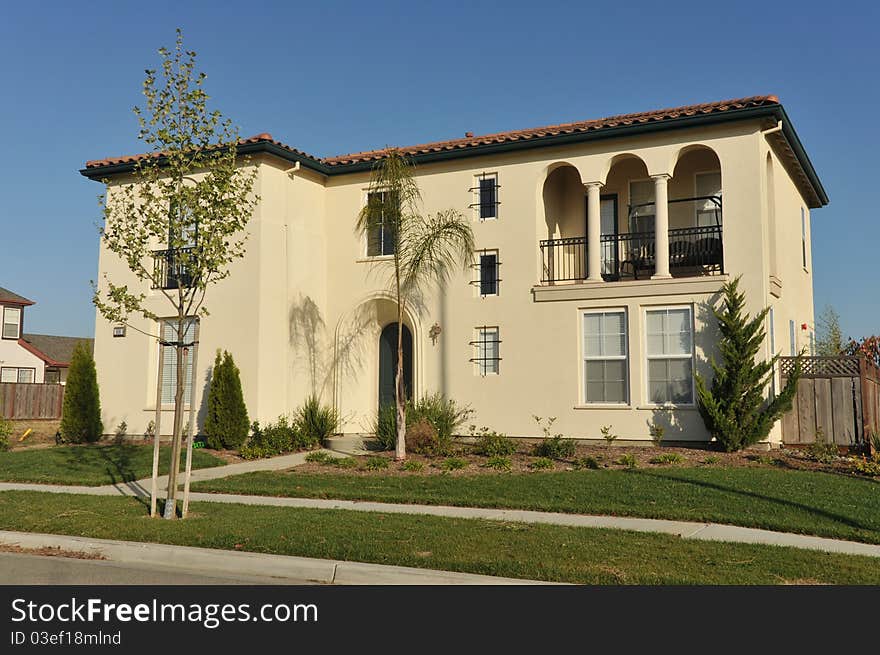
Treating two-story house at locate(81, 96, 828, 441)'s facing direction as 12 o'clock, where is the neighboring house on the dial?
The neighboring house is roughly at 3 o'clock from the two-story house.

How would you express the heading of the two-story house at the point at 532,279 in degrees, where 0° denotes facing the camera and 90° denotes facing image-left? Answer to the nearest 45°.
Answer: approximately 45°

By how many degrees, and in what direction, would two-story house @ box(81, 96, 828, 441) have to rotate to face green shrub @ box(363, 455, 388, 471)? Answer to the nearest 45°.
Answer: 0° — it already faces it

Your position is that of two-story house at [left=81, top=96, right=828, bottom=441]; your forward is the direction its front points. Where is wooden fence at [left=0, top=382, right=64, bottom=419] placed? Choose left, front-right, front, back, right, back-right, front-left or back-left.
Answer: right

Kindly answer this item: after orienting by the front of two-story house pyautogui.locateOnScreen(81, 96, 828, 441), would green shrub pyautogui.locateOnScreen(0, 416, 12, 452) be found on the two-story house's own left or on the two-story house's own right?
on the two-story house's own right
